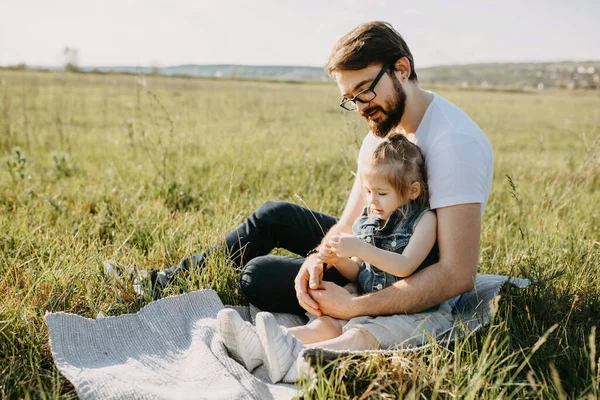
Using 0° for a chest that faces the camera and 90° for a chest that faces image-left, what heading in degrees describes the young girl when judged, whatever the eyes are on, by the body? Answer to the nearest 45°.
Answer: approximately 45°
